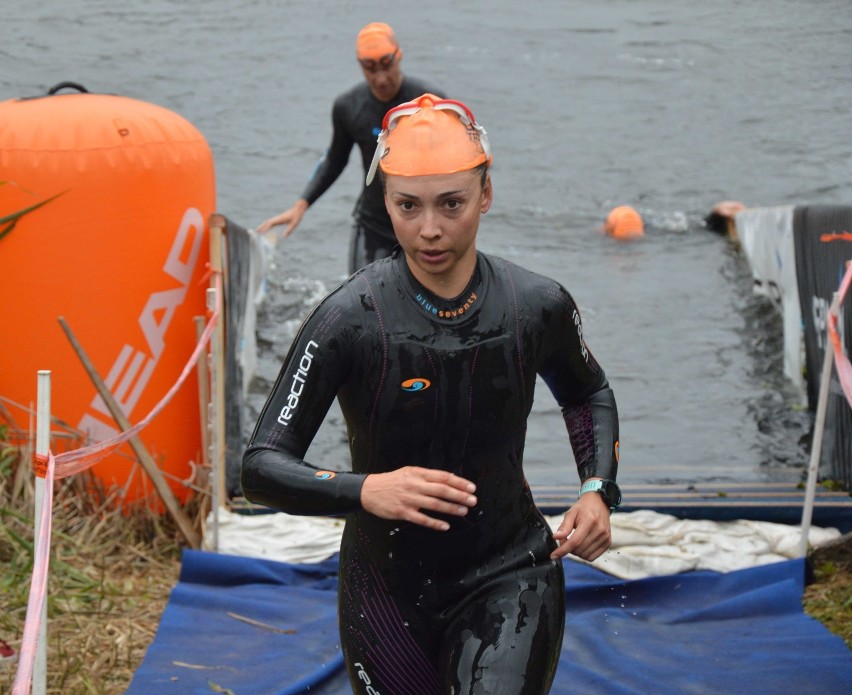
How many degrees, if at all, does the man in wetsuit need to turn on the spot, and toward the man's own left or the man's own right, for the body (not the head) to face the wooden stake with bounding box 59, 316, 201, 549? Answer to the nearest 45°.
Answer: approximately 45° to the man's own right

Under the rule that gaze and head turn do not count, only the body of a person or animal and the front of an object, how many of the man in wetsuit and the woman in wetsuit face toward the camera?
2

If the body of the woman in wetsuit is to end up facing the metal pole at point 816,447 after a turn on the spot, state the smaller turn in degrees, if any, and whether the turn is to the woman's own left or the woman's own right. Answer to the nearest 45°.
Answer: approximately 135° to the woman's own left

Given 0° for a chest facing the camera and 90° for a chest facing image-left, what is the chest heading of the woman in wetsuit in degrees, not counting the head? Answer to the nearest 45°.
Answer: approximately 0°

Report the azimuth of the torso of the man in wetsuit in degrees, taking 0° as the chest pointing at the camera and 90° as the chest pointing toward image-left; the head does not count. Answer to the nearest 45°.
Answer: approximately 0°

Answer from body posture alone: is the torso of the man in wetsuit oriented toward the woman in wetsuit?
yes
